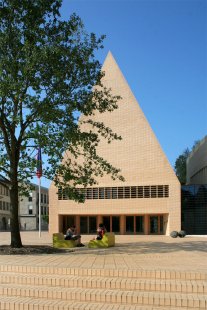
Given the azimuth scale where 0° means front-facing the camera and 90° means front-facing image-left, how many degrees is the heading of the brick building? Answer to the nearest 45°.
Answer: approximately 0°

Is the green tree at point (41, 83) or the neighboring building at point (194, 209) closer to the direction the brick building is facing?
the green tree

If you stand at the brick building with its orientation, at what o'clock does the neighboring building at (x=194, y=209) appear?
The neighboring building is roughly at 9 o'clock from the brick building.
